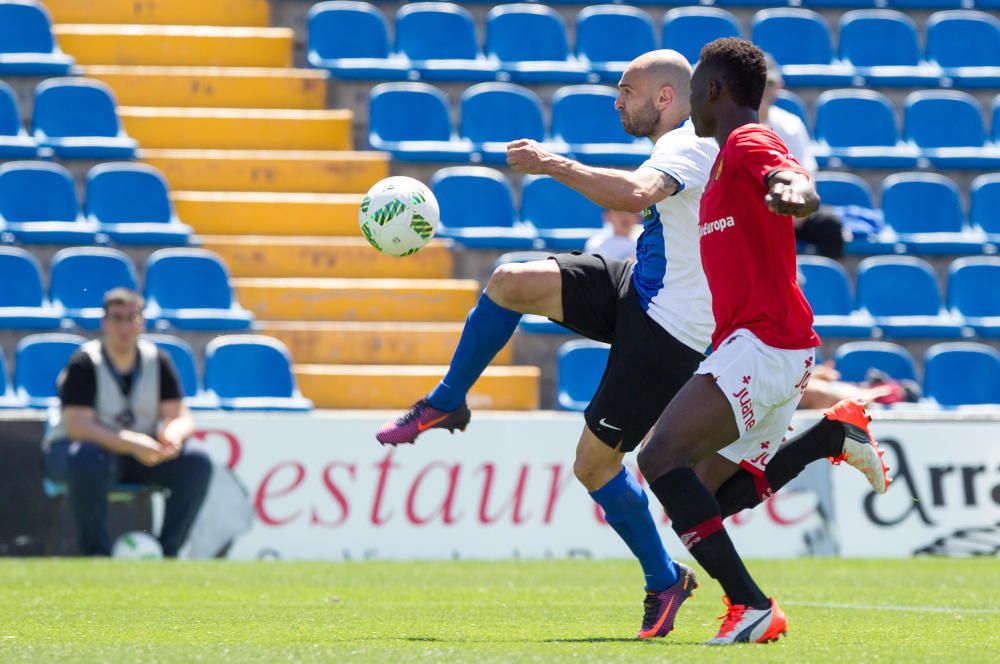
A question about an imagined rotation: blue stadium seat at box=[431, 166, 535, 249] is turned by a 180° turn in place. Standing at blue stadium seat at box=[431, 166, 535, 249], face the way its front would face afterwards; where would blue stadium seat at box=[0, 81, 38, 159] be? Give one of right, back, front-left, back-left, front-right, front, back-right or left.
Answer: front-left

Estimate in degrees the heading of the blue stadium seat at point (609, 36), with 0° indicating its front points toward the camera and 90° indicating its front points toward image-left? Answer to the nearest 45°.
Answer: approximately 0°

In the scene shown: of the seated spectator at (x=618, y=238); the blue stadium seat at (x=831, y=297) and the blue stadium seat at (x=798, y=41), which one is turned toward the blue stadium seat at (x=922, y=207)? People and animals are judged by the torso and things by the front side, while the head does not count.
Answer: the blue stadium seat at (x=798, y=41)

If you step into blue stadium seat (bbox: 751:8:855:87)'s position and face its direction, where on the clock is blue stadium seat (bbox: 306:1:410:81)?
blue stadium seat (bbox: 306:1:410:81) is roughly at 4 o'clock from blue stadium seat (bbox: 751:8:855:87).

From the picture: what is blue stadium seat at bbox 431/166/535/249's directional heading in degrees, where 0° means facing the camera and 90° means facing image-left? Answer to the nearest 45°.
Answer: approximately 315°

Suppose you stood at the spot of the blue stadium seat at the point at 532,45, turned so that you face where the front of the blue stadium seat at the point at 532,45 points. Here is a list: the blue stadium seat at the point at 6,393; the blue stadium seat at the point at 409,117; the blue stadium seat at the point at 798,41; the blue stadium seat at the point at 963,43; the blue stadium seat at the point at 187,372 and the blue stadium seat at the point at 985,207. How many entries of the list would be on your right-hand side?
3

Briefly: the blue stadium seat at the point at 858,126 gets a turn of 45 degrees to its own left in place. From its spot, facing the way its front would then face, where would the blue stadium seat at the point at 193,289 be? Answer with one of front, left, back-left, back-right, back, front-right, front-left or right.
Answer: back-right

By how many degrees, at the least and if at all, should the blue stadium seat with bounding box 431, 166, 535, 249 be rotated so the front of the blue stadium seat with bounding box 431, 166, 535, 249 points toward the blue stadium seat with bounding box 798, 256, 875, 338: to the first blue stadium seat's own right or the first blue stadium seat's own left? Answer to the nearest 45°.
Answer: approximately 45° to the first blue stadium seat's own left
